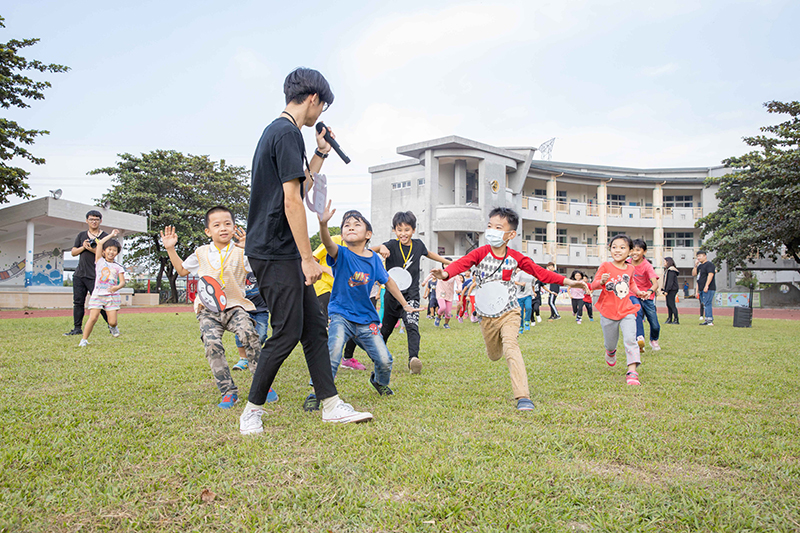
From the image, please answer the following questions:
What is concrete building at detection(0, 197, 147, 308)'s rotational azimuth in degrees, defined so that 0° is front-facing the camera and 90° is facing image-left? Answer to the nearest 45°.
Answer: approximately 315°

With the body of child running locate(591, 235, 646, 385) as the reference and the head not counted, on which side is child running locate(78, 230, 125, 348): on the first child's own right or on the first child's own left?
on the first child's own right

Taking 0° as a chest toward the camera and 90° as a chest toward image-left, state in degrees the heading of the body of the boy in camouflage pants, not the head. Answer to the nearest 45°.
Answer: approximately 0°

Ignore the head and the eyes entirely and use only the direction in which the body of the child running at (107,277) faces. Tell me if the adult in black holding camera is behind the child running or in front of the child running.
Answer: behind

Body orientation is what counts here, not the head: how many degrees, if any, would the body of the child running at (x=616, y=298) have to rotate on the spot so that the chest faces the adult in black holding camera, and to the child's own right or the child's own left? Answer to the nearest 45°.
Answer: approximately 90° to the child's own right

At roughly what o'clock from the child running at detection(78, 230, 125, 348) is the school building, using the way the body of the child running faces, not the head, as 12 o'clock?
The school building is roughly at 8 o'clock from the child running.

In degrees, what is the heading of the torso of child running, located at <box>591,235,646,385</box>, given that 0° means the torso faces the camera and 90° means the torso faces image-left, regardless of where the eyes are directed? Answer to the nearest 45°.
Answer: approximately 0°

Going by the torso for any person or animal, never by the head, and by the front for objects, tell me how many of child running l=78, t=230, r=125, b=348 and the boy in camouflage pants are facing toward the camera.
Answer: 2
